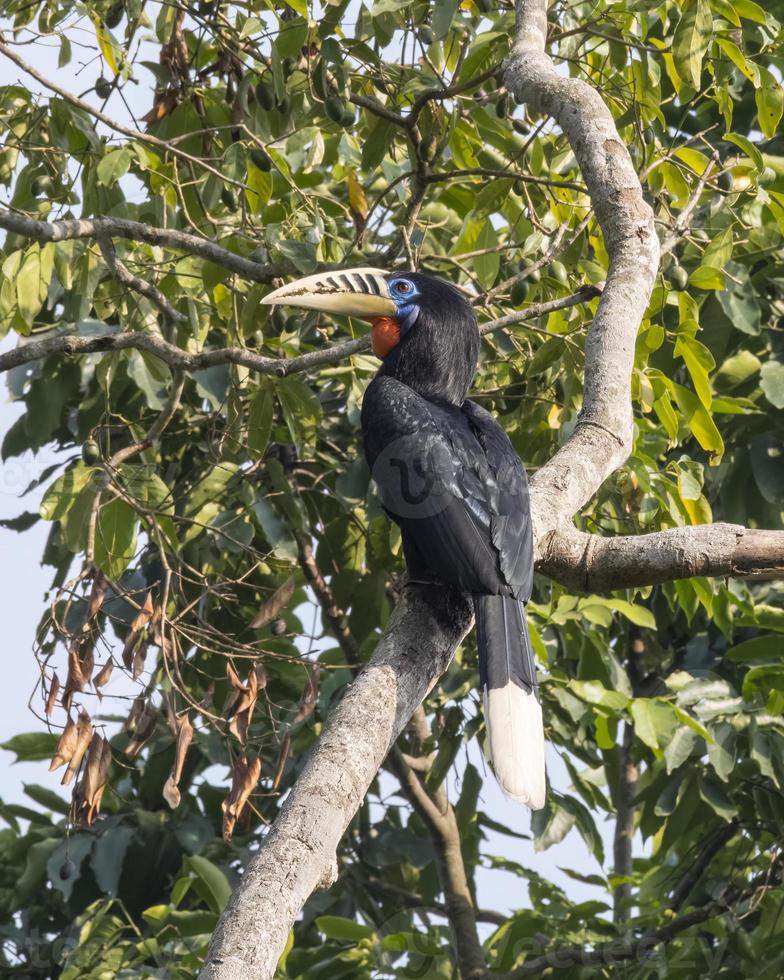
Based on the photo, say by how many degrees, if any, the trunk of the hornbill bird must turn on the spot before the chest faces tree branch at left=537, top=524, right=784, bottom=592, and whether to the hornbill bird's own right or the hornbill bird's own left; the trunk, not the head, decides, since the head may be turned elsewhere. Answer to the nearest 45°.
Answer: approximately 180°

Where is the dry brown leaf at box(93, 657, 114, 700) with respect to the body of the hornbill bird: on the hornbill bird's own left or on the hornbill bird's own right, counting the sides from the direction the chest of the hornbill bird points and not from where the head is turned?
on the hornbill bird's own left

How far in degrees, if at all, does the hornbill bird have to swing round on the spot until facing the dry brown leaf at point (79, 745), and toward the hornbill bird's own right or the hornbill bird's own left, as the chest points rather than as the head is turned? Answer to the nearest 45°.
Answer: approximately 90° to the hornbill bird's own left

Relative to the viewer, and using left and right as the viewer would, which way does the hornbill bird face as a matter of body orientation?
facing away from the viewer and to the left of the viewer
